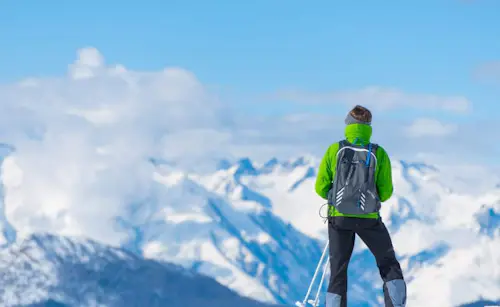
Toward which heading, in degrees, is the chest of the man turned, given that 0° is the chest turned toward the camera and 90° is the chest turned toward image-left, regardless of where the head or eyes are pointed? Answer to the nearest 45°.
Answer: approximately 180°
